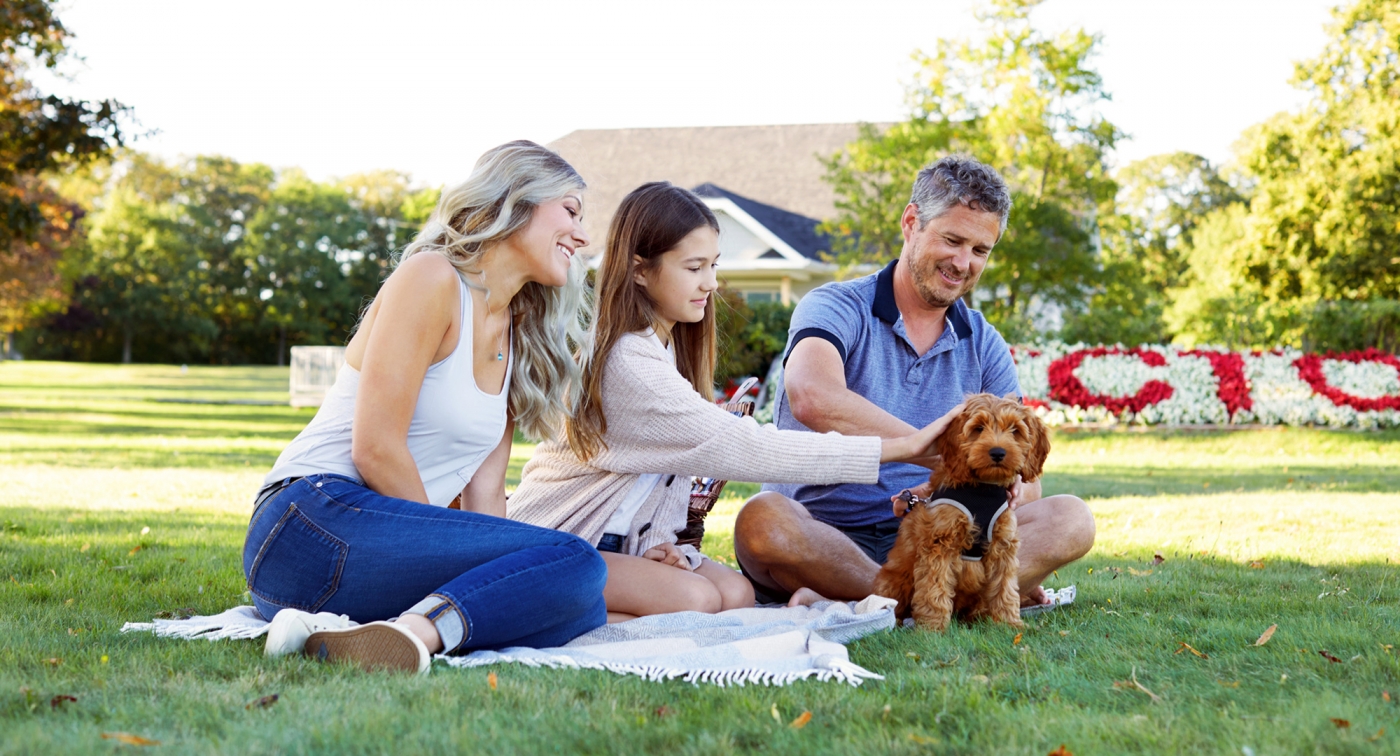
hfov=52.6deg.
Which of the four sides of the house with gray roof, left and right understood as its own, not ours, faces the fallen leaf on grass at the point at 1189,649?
front

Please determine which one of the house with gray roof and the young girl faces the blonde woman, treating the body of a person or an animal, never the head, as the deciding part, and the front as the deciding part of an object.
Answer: the house with gray roof

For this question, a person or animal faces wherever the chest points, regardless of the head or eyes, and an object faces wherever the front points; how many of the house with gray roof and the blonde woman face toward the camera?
1

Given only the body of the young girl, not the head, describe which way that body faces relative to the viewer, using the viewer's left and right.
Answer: facing to the right of the viewer

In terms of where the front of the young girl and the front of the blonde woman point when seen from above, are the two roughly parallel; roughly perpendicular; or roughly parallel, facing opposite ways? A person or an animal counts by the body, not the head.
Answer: roughly parallel

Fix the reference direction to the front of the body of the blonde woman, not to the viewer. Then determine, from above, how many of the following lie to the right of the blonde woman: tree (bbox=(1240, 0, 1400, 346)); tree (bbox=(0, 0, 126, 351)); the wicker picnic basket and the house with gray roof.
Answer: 0

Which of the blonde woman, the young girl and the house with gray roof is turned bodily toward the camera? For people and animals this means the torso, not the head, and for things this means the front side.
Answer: the house with gray roof

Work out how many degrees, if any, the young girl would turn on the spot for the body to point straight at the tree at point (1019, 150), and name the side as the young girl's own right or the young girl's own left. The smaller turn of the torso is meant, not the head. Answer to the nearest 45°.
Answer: approximately 90° to the young girl's own left

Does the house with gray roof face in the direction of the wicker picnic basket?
yes

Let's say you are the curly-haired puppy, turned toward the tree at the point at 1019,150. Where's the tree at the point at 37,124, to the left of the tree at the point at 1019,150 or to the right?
left

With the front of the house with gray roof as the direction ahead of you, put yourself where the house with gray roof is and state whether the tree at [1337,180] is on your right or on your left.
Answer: on your left

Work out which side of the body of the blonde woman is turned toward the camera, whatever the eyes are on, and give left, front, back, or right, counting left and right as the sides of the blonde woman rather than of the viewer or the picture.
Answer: right

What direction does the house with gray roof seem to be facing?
toward the camera

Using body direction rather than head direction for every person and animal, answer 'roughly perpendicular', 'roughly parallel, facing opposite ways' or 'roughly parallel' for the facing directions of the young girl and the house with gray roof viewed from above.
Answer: roughly perpendicular

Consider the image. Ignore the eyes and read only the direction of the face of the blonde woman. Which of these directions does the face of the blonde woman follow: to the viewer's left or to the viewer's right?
to the viewer's right

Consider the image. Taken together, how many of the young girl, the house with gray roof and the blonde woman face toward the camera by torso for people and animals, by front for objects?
1

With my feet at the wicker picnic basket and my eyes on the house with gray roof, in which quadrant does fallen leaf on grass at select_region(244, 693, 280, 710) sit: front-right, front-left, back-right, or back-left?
back-left

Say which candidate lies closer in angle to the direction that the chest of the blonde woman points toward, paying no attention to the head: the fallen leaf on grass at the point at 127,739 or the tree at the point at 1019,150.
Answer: the tree

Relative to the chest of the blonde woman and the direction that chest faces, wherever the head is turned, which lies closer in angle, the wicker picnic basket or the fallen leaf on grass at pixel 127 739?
the wicker picnic basket

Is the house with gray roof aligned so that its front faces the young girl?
yes
